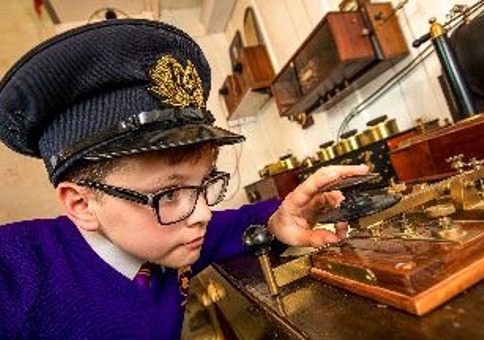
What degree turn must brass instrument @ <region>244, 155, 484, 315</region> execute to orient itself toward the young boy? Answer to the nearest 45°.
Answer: approximately 45° to its right

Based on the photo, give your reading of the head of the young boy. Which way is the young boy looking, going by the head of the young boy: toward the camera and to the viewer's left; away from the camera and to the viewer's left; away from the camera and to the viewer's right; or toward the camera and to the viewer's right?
toward the camera and to the viewer's right

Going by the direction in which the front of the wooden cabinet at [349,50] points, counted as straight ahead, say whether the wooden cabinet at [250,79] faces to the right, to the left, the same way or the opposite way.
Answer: the same way

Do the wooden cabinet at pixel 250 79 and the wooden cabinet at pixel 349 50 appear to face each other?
no

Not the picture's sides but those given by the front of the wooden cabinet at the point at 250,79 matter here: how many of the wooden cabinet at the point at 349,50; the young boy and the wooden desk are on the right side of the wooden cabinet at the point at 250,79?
0

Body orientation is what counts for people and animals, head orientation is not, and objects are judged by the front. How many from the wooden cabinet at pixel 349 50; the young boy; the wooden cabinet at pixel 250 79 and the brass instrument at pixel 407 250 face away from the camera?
0

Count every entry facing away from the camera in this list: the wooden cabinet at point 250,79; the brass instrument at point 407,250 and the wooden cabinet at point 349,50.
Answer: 0

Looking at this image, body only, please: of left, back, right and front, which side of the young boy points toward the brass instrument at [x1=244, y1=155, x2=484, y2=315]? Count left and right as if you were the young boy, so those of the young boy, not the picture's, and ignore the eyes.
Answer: front

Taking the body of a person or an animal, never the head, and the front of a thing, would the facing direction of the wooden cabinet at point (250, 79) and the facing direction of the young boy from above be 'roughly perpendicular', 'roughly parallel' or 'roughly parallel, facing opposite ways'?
roughly perpendicular

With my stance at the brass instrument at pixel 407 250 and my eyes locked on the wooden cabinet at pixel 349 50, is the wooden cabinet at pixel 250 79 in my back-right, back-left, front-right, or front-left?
front-left

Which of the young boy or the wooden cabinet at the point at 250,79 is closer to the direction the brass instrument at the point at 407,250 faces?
the young boy

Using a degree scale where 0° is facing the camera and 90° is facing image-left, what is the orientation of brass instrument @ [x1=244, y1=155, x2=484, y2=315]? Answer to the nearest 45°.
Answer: approximately 45°

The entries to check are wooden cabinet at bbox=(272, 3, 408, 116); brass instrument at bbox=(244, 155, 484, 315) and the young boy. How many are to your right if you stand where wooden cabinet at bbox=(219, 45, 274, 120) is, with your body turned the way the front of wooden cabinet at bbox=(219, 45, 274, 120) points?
0

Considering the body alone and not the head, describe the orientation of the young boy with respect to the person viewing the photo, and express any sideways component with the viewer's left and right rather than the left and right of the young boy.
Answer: facing the viewer and to the right of the viewer

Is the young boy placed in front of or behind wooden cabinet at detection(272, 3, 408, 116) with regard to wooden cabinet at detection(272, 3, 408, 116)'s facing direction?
in front

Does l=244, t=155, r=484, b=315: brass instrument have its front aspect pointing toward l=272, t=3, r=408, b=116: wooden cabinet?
no

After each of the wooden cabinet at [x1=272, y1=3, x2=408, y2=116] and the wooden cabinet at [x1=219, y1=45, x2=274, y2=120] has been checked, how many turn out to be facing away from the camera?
0

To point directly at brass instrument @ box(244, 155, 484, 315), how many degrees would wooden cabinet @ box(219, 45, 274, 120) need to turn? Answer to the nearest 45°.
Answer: approximately 45° to its left

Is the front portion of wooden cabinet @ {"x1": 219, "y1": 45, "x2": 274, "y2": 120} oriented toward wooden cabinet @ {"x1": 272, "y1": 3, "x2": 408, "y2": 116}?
no

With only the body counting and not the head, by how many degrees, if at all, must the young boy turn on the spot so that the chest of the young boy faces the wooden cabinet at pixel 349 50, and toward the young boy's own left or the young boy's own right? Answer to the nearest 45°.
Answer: approximately 90° to the young boy's own left
